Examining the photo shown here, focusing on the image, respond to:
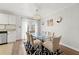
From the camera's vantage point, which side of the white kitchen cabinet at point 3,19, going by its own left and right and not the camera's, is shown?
front

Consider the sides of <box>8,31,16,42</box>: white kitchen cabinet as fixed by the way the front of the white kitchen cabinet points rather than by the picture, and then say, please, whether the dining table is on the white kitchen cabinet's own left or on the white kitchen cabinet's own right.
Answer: on the white kitchen cabinet's own left

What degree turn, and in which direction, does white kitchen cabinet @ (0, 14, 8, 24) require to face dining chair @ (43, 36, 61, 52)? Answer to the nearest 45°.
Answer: approximately 45° to its left

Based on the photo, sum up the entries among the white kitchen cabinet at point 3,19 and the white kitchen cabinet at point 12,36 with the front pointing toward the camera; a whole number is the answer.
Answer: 2

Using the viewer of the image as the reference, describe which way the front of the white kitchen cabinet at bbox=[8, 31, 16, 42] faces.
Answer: facing the viewer
